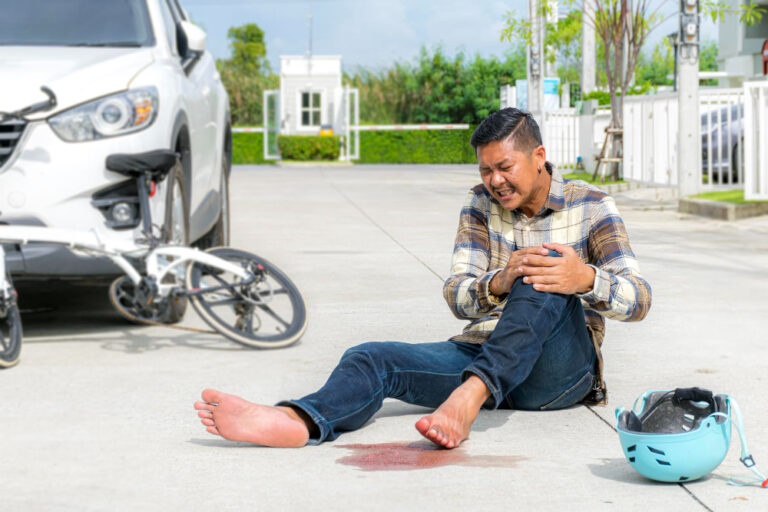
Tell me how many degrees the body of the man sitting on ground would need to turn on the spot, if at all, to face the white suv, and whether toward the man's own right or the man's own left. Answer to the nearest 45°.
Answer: approximately 90° to the man's own right

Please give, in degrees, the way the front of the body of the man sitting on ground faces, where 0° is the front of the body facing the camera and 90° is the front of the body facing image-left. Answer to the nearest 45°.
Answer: approximately 45°

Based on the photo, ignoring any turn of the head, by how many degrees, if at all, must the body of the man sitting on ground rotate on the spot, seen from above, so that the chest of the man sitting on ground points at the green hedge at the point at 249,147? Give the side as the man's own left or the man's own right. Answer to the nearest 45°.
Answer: approximately 135° to the man's own right

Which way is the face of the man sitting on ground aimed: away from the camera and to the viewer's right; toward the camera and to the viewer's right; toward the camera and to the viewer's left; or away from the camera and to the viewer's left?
toward the camera and to the viewer's left

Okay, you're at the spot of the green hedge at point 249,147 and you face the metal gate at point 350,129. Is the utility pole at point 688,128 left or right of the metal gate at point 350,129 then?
right

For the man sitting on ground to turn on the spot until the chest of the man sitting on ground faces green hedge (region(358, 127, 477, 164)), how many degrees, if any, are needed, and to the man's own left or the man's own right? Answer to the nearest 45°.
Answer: approximately 135° to the man's own right

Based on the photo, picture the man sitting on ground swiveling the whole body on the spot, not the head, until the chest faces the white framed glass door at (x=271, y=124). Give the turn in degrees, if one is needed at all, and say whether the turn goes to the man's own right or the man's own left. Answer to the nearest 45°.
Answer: approximately 135° to the man's own right

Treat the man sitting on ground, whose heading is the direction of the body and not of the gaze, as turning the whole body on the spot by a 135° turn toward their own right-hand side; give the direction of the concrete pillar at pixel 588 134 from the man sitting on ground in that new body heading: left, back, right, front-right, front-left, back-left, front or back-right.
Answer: front

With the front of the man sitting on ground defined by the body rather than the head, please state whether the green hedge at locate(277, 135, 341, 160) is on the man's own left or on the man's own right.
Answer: on the man's own right
